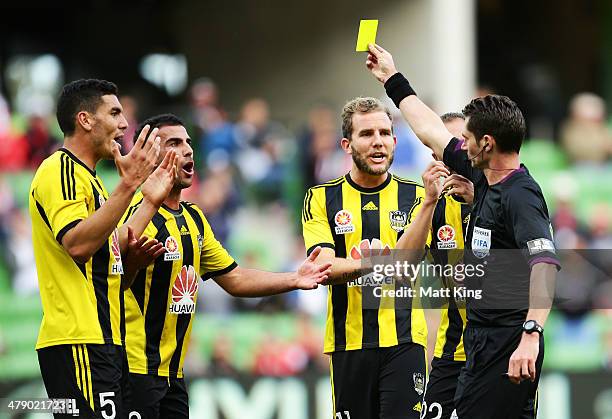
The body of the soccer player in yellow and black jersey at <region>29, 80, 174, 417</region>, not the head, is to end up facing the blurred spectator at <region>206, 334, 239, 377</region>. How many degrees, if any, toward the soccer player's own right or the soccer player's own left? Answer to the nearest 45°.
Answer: approximately 90° to the soccer player's own left

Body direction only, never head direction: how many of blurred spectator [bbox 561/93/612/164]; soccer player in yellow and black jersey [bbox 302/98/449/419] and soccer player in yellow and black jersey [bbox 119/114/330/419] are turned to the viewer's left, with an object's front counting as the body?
0

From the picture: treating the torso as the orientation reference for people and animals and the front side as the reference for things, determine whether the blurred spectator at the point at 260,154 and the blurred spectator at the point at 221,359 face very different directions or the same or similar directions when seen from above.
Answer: same or similar directions

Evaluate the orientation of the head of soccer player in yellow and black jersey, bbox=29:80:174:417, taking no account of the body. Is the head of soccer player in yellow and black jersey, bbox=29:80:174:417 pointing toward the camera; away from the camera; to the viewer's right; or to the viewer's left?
to the viewer's right

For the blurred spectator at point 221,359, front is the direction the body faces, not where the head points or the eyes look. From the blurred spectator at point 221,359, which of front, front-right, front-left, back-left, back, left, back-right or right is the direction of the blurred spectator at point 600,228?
left

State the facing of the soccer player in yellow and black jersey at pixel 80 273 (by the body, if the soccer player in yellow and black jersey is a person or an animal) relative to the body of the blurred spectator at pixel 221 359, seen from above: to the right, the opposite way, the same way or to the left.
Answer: to the left

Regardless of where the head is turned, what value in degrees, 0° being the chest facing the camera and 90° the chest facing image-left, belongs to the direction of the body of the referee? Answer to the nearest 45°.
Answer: approximately 90°

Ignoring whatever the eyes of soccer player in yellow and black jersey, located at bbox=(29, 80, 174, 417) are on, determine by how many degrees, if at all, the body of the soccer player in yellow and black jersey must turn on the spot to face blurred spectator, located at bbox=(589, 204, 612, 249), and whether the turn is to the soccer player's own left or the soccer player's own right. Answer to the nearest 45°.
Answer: approximately 45° to the soccer player's own left

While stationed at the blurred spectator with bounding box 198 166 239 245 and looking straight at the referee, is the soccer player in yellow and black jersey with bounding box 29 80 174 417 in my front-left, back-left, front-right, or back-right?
front-right

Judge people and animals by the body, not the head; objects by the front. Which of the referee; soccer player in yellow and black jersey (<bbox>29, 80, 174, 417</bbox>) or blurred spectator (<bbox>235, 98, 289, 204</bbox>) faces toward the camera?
the blurred spectator

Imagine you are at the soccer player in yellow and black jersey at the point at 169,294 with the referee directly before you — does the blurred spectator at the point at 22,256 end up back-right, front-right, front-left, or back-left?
back-left

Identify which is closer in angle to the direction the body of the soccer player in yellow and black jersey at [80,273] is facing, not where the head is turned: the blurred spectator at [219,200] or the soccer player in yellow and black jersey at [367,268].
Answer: the soccer player in yellow and black jersey

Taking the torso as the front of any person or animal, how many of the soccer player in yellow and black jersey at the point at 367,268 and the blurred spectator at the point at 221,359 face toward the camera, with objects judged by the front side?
2

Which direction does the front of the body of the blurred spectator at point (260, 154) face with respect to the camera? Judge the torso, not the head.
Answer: toward the camera

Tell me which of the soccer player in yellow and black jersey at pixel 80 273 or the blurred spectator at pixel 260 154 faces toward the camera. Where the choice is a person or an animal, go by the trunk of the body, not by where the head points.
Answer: the blurred spectator

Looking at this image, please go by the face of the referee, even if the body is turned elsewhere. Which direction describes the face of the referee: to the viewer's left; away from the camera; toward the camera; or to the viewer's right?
to the viewer's left

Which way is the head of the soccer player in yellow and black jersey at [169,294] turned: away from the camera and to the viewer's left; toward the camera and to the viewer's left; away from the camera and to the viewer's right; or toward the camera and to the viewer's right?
toward the camera and to the viewer's right

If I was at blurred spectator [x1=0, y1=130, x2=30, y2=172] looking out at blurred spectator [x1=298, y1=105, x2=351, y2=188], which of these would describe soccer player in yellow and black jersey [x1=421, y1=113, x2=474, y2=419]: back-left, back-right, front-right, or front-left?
front-right

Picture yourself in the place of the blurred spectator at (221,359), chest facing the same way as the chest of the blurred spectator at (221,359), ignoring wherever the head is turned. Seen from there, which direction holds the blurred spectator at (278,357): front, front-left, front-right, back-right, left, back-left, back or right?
left
